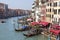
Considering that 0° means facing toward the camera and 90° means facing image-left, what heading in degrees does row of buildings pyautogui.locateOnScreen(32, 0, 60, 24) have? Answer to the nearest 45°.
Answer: approximately 45°
